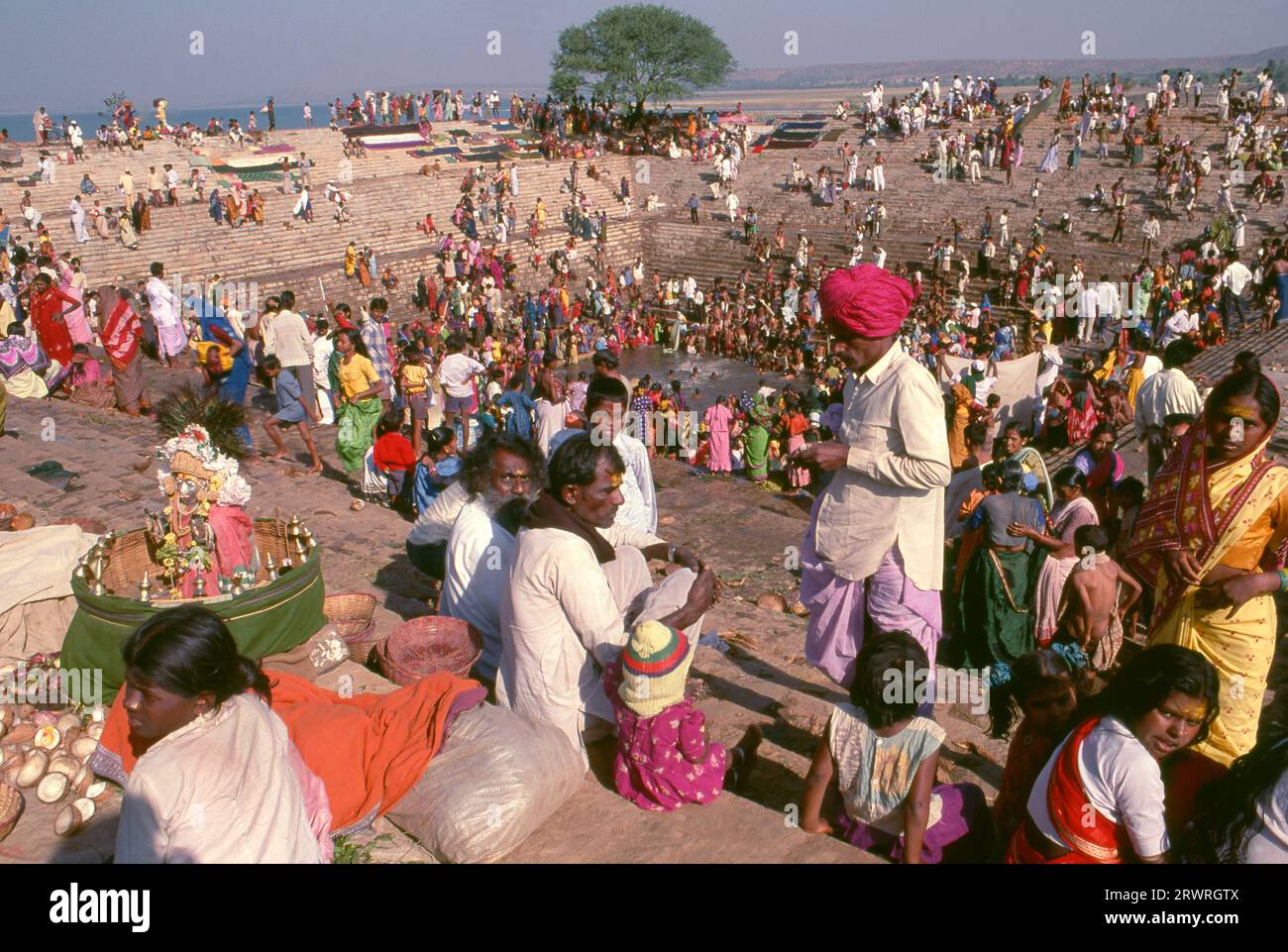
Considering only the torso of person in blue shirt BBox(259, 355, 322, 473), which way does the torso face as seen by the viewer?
to the viewer's left

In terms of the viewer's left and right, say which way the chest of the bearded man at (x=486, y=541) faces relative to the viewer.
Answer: facing to the right of the viewer

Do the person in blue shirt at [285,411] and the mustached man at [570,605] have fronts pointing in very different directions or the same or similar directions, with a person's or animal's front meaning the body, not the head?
very different directions

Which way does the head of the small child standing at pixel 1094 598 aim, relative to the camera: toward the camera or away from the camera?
away from the camera

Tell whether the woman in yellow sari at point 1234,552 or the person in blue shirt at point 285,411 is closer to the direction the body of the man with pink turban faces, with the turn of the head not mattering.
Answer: the person in blue shirt

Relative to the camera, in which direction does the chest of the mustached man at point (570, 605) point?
to the viewer's right

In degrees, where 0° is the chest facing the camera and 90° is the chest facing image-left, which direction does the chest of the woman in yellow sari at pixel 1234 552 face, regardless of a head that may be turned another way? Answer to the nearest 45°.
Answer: approximately 45°

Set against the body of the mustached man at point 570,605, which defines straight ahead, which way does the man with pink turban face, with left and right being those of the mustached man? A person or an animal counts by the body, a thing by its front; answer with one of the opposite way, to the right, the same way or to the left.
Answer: the opposite way

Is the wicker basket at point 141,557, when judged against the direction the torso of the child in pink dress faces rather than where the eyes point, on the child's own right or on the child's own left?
on the child's own left

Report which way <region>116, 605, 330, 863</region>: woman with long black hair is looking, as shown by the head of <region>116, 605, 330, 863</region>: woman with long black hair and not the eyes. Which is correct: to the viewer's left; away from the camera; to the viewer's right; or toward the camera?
to the viewer's left
